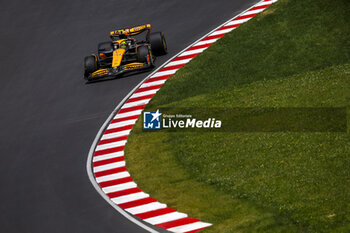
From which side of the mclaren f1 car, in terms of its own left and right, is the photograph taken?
front
